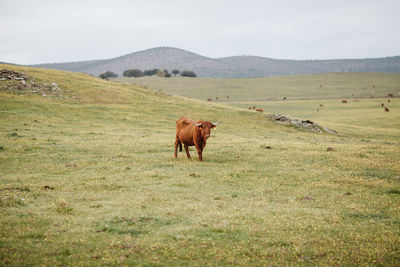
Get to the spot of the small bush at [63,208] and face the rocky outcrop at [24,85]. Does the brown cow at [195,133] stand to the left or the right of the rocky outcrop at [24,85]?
right

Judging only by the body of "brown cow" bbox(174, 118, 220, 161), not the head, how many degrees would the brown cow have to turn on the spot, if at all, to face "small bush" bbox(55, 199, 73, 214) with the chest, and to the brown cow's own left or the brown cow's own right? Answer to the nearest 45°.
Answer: approximately 45° to the brown cow's own right

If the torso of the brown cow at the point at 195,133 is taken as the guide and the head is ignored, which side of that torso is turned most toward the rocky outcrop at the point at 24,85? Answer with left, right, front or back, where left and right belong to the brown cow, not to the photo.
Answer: back

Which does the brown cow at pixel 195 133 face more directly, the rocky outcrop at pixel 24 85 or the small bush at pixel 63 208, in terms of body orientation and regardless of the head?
the small bush

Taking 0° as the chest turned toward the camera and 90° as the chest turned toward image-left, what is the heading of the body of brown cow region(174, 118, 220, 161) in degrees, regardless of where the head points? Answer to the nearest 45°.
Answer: approximately 315°
